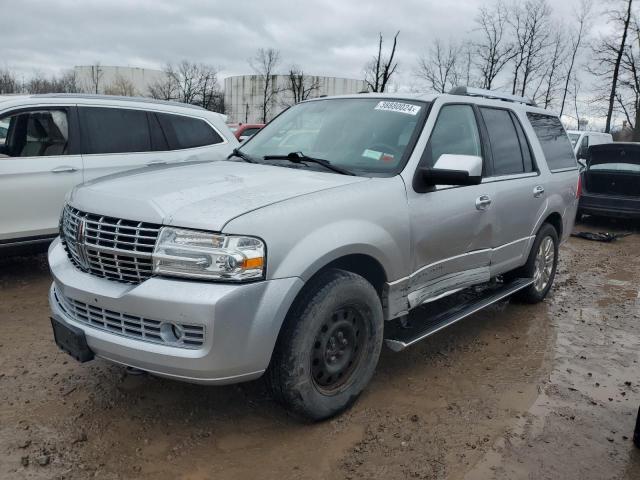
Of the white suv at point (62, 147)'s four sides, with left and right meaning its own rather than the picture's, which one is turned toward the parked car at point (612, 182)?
back

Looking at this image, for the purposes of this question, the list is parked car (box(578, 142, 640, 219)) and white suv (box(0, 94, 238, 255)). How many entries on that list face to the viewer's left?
1

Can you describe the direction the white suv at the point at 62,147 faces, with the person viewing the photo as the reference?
facing to the left of the viewer

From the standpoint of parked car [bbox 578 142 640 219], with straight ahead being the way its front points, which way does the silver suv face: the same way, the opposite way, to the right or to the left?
the opposite way

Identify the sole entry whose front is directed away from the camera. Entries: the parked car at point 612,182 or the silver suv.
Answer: the parked car

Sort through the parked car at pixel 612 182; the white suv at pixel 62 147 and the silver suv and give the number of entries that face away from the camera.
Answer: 1

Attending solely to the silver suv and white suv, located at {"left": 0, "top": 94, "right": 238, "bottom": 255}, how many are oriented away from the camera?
0

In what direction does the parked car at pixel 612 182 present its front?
away from the camera

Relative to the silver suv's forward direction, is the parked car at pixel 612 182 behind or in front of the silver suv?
behind

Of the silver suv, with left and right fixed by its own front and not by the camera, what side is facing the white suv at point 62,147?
right

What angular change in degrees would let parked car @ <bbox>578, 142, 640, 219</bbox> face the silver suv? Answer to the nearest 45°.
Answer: approximately 180°

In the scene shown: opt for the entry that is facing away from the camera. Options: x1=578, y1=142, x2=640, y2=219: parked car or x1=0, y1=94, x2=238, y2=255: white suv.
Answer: the parked car

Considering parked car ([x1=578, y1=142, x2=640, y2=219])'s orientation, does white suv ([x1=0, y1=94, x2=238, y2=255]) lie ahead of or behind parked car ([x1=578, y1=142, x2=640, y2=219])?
behind
